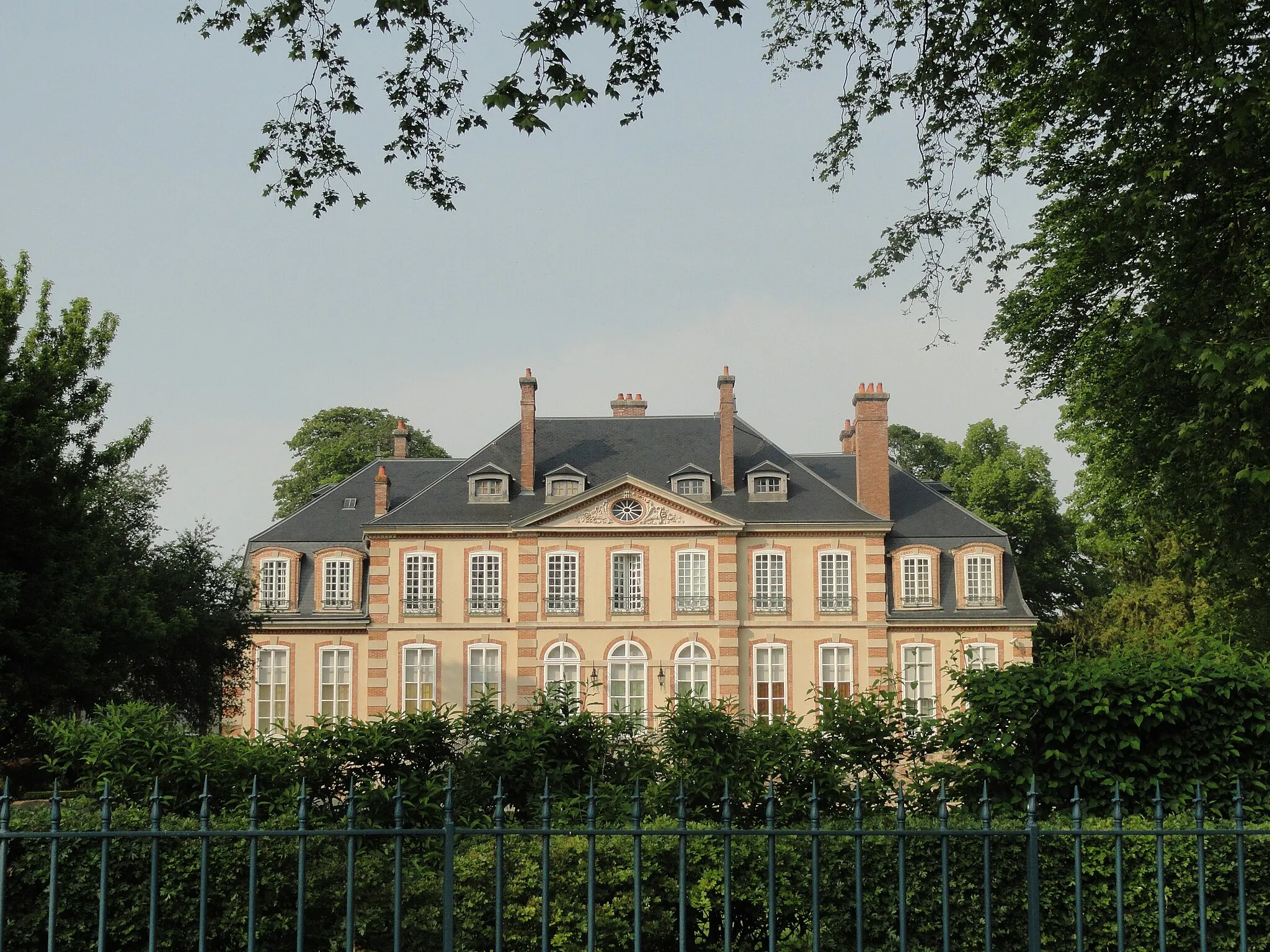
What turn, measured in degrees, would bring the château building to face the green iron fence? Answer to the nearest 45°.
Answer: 0° — it already faces it

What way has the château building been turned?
toward the camera

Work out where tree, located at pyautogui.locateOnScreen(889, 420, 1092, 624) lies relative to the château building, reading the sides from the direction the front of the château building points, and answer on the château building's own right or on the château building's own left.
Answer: on the château building's own left

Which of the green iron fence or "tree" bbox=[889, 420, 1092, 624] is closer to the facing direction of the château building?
the green iron fence

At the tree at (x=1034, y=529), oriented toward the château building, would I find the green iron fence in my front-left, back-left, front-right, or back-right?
front-left

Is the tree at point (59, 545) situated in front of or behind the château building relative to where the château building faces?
in front

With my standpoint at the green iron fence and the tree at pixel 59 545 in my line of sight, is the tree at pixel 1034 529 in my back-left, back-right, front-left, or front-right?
front-right
